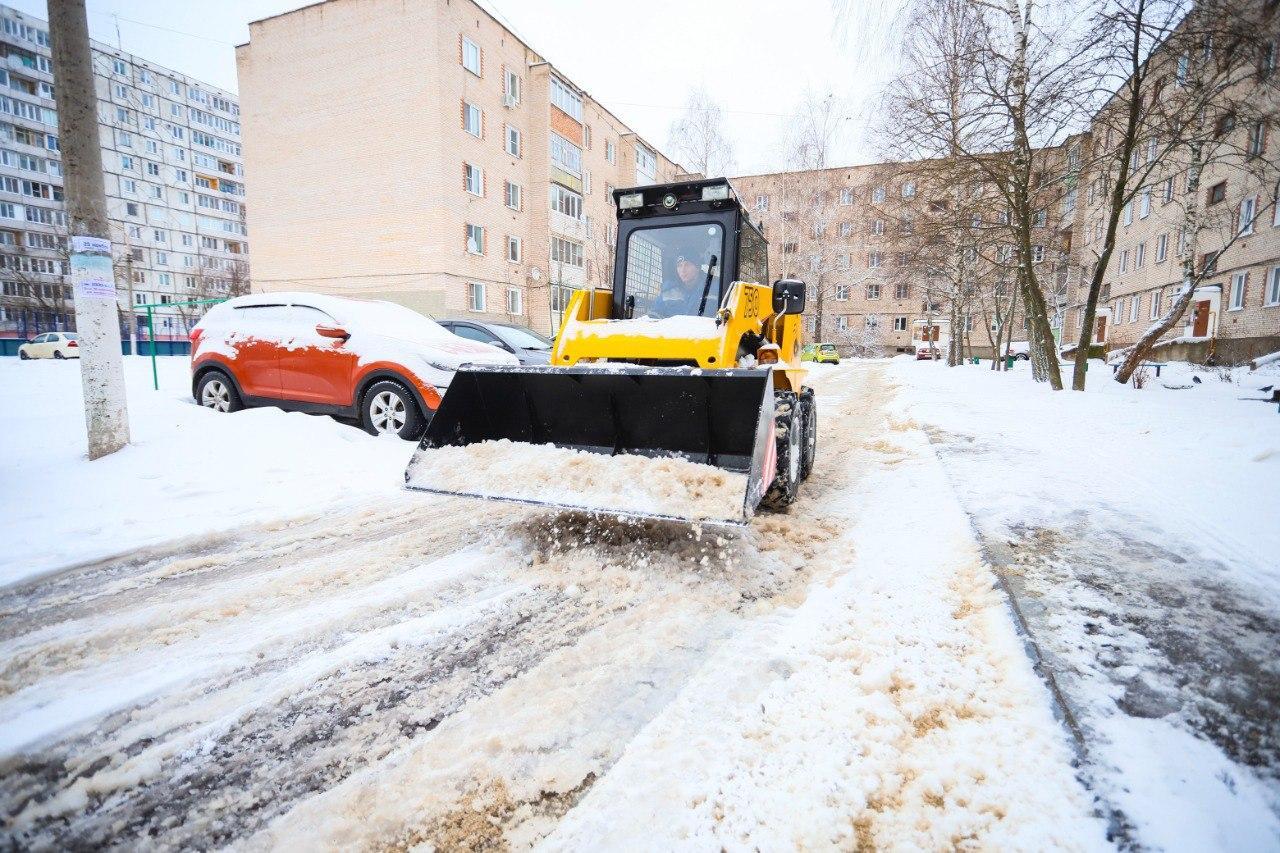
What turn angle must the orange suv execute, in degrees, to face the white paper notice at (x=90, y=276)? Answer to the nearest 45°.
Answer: approximately 90° to its right

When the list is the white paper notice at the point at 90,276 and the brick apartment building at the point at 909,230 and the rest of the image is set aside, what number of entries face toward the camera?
2

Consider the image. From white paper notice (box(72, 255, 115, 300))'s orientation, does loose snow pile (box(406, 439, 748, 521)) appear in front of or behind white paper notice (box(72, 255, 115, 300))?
in front

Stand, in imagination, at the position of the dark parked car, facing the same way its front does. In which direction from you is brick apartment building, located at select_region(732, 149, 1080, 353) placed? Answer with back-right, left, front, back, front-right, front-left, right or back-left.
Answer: left

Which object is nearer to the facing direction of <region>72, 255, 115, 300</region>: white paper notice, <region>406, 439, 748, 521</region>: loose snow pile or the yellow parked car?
the loose snow pile

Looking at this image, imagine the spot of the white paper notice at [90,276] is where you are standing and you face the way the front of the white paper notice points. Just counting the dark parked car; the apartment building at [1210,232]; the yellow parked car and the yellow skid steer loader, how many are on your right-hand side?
0

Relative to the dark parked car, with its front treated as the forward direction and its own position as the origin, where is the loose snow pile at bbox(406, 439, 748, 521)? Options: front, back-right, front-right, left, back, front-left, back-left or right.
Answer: front-right

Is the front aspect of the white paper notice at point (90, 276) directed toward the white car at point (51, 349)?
no

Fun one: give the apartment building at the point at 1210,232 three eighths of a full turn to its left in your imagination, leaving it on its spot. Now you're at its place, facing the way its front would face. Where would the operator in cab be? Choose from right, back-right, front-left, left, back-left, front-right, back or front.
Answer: right

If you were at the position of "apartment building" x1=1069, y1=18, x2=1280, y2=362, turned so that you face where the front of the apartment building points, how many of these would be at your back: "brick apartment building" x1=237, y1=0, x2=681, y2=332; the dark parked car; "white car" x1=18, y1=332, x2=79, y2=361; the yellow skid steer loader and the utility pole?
0

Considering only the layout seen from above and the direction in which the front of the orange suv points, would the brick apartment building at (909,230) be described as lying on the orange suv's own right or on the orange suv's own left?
on the orange suv's own left

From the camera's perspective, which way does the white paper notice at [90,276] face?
toward the camera

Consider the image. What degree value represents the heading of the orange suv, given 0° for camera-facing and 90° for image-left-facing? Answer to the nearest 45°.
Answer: approximately 315°

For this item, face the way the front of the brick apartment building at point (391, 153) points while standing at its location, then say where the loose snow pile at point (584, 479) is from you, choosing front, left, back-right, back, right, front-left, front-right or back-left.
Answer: front-right

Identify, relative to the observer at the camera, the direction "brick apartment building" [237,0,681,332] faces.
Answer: facing the viewer and to the right of the viewer

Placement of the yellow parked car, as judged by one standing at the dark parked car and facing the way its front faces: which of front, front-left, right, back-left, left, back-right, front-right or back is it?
left

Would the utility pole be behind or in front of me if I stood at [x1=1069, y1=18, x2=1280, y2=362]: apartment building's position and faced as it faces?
in front
